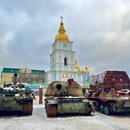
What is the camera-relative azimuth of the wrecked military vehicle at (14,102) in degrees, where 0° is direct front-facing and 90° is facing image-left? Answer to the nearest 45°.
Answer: approximately 0°

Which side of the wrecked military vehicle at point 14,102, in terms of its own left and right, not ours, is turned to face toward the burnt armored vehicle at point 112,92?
left
